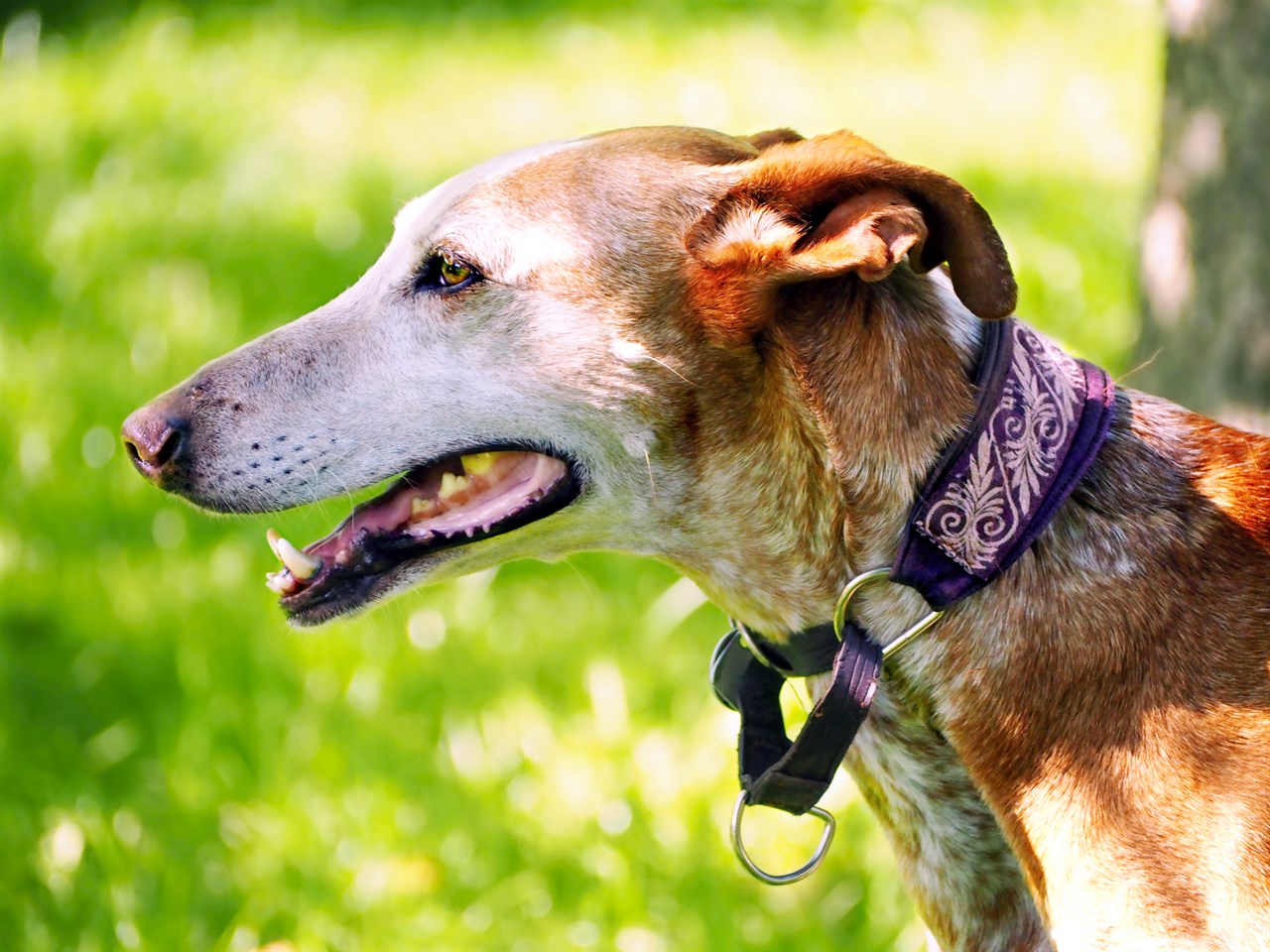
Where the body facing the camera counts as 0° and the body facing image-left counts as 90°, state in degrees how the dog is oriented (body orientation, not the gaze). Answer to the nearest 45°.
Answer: approximately 90°

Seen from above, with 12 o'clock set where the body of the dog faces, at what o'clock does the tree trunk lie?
The tree trunk is roughly at 4 o'clock from the dog.
